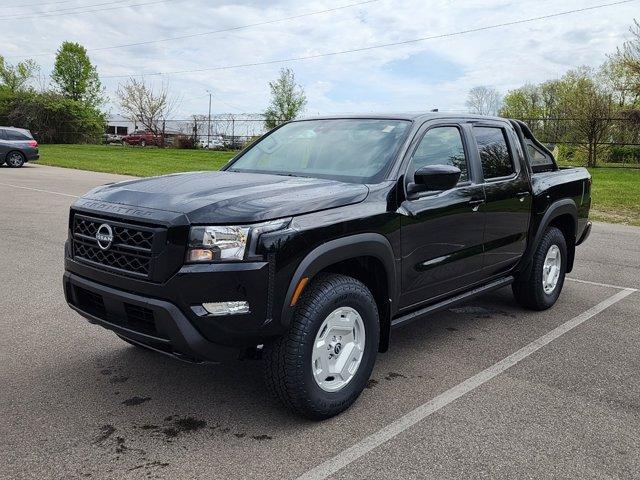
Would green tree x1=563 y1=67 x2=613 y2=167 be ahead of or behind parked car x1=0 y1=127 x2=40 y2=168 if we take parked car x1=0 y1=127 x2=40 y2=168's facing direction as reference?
behind

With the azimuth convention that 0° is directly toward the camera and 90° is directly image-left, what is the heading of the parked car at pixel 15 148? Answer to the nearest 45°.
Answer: approximately 90°

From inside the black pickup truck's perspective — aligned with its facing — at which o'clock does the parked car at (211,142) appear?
The parked car is roughly at 4 o'clock from the black pickup truck.

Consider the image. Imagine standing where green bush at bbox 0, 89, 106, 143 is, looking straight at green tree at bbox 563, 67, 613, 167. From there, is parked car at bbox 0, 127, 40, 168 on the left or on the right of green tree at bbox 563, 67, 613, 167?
right

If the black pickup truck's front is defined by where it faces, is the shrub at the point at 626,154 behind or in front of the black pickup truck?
behind

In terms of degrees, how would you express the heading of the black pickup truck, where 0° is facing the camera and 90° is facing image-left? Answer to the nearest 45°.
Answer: approximately 45°

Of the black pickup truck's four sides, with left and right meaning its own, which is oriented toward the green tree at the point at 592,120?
back

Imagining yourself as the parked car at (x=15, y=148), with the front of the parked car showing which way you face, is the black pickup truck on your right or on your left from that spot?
on your left

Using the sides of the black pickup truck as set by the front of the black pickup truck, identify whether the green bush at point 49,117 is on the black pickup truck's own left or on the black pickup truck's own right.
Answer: on the black pickup truck's own right

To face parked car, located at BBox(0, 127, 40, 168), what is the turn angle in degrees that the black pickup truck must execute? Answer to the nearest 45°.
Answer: approximately 90° to its right

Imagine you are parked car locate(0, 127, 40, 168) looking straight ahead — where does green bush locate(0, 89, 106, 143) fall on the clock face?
The green bush is roughly at 3 o'clock from the parked car.
